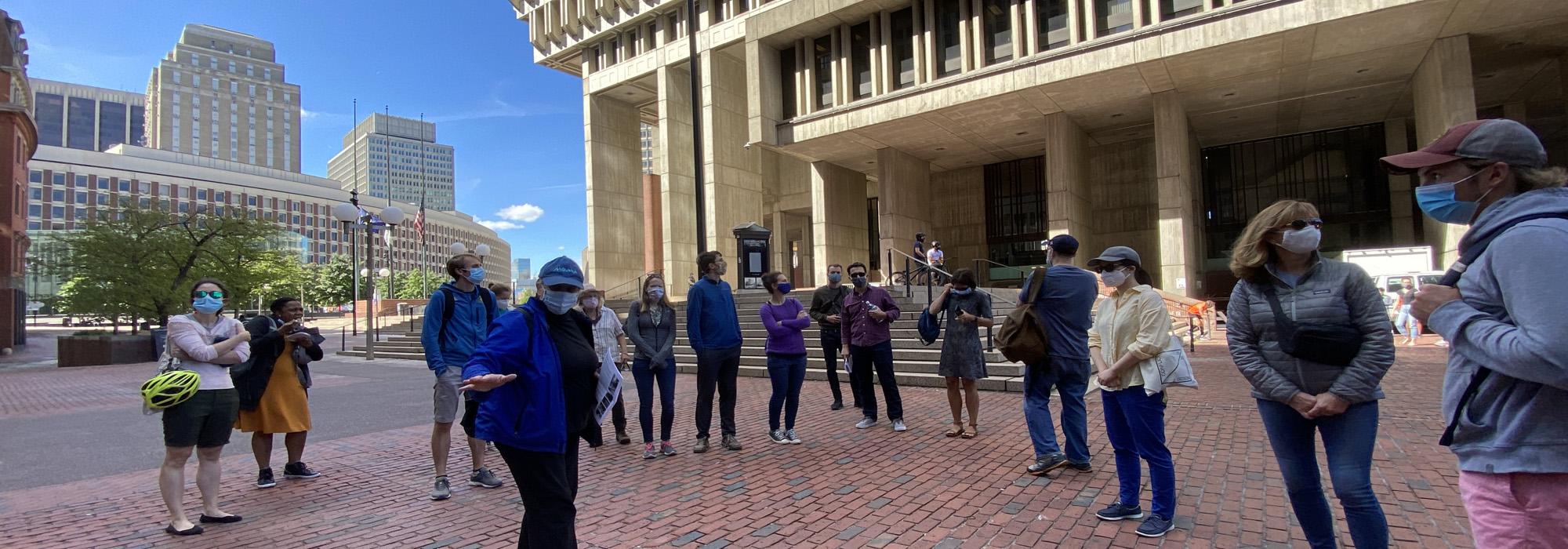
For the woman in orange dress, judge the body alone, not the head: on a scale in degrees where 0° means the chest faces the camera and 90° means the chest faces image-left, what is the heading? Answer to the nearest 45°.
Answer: approximately 315°

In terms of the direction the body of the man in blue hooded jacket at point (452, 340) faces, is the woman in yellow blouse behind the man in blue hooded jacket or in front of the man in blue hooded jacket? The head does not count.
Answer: in front

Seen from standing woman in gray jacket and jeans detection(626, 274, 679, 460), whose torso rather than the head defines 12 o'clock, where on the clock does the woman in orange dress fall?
The woman in orange dress is roughly at 3 o'clock from the standing woman in gray jacket and jeans.

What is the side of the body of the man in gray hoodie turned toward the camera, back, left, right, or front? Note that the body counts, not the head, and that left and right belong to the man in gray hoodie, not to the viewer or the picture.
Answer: left

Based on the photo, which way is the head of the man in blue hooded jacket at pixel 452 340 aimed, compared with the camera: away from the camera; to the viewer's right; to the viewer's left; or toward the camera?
to the viewer's right

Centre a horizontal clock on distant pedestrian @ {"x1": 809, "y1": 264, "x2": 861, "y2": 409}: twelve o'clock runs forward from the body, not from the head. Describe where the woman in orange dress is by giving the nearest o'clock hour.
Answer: The woman in orange dress is roughly at 2 o'clock from the distant pedestrian.

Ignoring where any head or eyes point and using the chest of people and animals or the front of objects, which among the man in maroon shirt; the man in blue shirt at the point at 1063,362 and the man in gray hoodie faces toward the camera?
the man in maroon shirt

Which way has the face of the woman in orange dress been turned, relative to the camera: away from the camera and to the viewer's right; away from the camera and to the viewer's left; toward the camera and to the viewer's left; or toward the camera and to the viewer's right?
toward the camera and to the viewer's right

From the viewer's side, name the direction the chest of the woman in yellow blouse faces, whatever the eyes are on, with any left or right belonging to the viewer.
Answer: facing the viewer and to the left of the viewer

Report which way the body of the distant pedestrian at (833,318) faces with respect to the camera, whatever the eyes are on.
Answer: toward the camera

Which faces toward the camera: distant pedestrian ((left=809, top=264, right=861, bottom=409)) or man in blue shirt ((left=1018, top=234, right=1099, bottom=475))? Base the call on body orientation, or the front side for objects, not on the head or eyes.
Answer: the distant pedestrian

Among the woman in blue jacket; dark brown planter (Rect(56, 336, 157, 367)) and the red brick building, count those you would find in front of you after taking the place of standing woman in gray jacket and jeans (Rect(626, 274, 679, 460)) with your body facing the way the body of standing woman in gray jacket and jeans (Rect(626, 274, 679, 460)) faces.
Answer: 1

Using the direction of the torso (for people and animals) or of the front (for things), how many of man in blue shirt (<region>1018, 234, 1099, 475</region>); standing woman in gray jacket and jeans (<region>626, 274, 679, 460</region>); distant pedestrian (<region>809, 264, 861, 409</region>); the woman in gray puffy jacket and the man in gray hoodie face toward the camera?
3

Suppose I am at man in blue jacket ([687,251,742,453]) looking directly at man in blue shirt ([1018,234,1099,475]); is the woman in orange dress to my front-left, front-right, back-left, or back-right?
back-right

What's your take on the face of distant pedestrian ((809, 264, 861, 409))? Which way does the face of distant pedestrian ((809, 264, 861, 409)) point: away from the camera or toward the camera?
toward the camera
